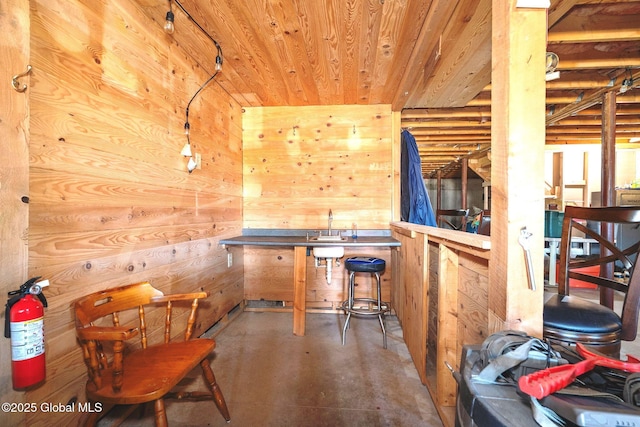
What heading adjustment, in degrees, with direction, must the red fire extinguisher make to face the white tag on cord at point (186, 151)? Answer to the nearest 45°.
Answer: approximately 90° to its left

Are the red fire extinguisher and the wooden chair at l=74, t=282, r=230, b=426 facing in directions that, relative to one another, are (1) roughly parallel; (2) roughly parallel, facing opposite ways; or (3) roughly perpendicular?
roughly parallel

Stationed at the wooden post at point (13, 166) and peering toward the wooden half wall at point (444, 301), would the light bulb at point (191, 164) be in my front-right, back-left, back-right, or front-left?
front-left

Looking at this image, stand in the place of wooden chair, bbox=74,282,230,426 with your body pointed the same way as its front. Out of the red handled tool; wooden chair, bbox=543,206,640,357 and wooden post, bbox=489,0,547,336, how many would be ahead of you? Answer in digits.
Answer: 3

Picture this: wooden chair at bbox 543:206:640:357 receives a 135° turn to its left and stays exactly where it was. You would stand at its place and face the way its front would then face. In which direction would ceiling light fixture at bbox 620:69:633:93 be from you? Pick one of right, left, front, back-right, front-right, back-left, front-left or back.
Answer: left

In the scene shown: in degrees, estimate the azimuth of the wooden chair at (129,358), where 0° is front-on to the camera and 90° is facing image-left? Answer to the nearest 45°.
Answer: approximately 315°

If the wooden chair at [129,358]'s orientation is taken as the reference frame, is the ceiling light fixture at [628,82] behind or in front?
in front

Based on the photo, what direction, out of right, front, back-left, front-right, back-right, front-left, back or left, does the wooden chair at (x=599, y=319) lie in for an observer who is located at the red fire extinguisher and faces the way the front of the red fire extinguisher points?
front

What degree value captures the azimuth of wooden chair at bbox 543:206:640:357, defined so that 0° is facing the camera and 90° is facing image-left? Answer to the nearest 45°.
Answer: approximately 45°

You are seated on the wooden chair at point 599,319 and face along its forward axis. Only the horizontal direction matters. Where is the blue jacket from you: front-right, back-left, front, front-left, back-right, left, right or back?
right

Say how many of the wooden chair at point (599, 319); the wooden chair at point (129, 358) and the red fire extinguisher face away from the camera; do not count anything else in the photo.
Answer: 0

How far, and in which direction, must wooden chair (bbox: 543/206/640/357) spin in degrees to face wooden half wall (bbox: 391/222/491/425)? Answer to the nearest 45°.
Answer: approximately 45° to its right

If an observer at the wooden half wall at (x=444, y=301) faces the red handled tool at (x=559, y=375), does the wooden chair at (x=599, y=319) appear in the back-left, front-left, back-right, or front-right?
front-left

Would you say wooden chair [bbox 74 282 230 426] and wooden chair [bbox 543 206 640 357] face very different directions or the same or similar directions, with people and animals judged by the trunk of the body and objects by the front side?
very different directions

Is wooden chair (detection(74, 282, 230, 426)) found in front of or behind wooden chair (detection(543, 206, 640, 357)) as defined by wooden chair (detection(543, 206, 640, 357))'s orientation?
in front

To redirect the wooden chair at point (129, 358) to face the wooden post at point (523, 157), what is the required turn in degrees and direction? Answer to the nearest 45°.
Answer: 0° — it already faces it
